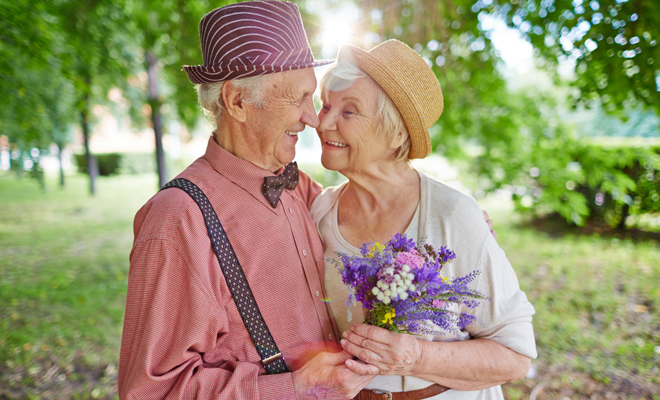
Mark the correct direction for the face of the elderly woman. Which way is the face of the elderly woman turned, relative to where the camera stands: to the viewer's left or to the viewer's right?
to the viewer's left

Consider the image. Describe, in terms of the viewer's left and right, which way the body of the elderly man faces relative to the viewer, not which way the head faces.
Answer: facing the viewer and to the right of the viewer

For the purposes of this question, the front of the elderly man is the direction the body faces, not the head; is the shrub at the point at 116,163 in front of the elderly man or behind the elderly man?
behind

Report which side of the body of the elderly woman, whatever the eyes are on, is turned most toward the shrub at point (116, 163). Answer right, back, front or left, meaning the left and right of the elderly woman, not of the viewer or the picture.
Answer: right

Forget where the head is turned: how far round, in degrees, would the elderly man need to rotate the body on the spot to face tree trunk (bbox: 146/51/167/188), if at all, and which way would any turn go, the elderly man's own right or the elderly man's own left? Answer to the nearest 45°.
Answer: approximately 135° to the elderly man's own left

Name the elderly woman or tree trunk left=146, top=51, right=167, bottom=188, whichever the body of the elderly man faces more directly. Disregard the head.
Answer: the elderly woman

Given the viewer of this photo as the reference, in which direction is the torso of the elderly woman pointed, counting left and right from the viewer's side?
facing the viewer and to the left of the viewer

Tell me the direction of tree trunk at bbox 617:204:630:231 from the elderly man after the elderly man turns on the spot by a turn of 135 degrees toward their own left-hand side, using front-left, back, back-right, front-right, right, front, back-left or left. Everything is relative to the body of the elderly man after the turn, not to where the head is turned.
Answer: front-right

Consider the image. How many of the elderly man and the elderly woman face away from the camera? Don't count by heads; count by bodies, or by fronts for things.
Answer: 0

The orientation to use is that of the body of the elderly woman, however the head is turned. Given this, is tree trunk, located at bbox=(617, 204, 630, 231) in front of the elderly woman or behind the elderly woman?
behind

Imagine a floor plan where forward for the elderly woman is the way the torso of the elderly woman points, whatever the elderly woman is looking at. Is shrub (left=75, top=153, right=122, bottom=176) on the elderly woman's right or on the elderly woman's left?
on the elderly woman's right
